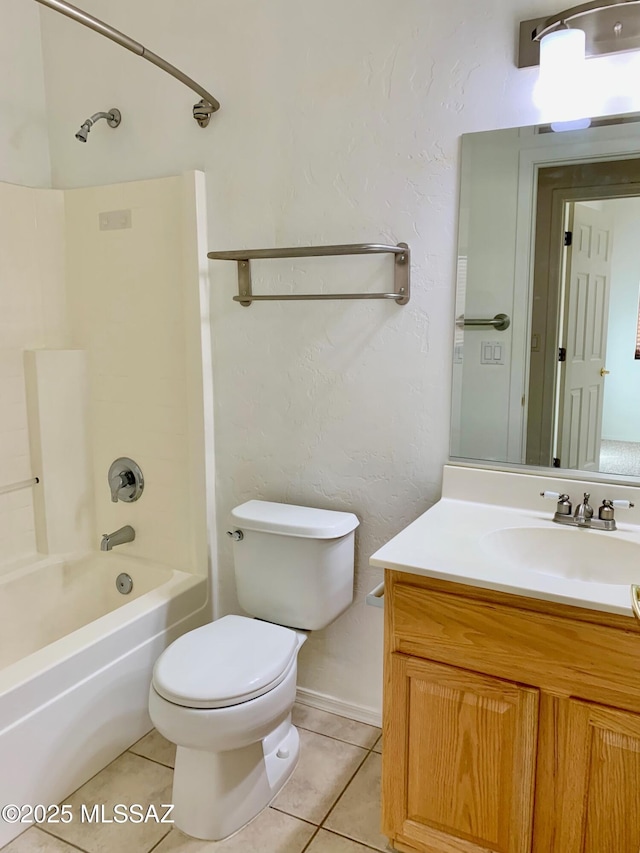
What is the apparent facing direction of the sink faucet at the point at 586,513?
toward the camera

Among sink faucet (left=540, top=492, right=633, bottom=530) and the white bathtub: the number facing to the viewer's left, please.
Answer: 0

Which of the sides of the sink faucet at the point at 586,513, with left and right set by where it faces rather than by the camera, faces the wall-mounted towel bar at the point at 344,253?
right

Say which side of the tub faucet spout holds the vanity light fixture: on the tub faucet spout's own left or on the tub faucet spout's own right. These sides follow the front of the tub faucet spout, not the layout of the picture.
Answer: on the tub faucet spout's own left

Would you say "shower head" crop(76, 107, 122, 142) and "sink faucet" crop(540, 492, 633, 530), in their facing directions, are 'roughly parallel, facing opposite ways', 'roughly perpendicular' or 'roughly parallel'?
roughly parallel

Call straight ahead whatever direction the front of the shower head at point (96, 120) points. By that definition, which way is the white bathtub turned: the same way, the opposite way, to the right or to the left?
to the left

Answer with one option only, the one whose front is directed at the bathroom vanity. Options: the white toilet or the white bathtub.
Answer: the white bathtub

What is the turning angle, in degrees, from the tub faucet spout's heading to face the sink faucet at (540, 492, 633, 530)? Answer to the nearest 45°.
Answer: approximately 90° to its left

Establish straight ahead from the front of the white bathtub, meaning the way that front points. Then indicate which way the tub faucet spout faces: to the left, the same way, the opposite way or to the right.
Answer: to the right

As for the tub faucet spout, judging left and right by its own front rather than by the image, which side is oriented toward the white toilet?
left

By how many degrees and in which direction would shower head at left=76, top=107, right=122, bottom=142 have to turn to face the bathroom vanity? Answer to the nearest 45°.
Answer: approximately 90° to its left

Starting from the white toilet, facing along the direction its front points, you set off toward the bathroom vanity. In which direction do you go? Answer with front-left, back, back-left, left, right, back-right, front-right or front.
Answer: left

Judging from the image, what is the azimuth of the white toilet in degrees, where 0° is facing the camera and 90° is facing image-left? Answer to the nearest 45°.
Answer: approximately 45°

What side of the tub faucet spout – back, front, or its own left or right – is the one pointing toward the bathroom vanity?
left

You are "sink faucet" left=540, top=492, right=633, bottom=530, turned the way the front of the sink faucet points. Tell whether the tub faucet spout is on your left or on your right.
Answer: on your right

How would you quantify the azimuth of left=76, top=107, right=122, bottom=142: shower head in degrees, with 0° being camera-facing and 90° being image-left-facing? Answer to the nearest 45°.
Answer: approximately 45°

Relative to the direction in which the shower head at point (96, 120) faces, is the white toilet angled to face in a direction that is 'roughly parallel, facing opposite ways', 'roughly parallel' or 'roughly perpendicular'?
roughly parallel

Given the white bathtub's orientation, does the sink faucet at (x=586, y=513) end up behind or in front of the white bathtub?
in front

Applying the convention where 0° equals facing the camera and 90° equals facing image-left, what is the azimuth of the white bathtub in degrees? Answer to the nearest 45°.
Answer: approximately 315°
